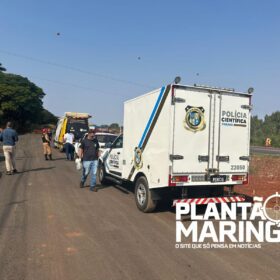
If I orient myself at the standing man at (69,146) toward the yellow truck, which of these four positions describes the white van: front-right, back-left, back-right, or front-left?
back-right

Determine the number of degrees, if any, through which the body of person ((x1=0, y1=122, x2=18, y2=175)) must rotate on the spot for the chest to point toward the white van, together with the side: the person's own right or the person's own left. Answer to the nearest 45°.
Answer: approximately 135° to the person's own right

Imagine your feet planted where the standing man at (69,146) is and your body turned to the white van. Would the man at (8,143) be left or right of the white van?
right

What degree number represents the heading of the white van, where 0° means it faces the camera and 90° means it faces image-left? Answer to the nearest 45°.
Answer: approximately 135°
